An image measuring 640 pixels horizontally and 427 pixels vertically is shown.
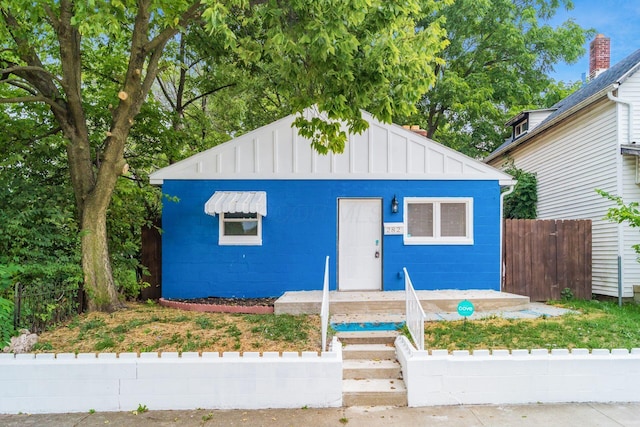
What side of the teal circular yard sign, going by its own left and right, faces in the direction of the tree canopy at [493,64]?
back

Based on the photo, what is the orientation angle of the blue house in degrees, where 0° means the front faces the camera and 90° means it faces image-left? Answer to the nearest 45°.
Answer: approximately 0°

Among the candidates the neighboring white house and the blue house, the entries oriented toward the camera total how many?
2

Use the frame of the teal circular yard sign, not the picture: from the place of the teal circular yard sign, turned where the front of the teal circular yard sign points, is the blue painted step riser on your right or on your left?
on your right

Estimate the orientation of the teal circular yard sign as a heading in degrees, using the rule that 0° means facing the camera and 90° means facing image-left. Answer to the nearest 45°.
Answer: approximately 0°

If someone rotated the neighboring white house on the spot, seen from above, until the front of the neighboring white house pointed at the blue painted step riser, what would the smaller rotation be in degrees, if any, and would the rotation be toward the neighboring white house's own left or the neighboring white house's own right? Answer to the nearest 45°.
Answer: approximately 45° to the neighboring white house's own right

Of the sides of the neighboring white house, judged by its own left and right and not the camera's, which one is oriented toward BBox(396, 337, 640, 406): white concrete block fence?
front

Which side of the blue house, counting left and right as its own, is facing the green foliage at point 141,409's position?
front

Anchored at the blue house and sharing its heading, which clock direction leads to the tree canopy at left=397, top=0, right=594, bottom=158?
The tree canopy is roughly at 7 o'clock from the blue house.
